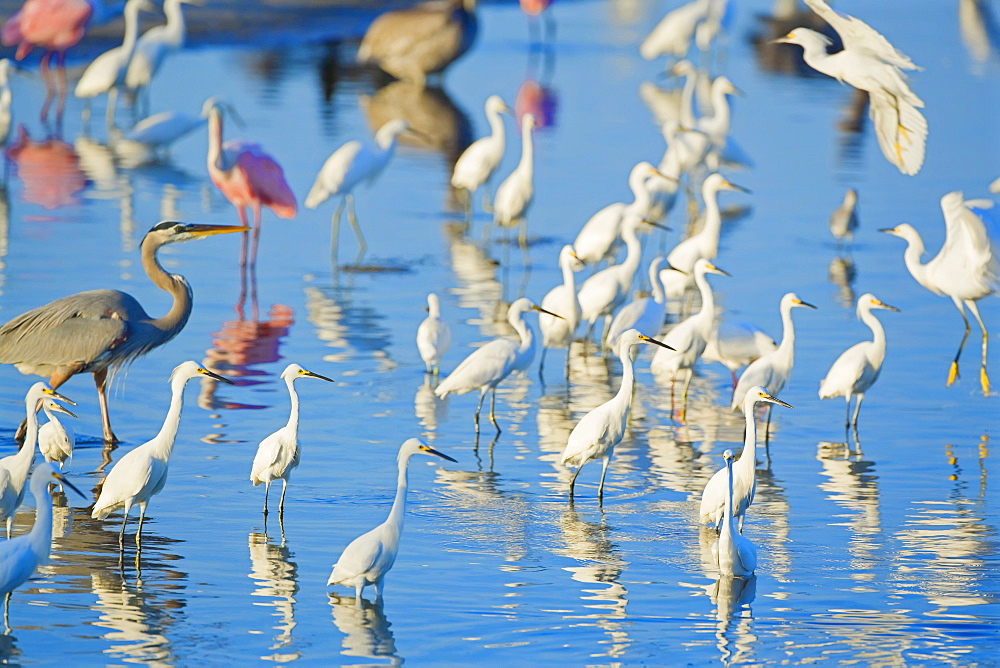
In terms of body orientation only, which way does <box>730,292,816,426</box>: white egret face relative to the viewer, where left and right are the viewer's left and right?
facing to the right of the viewer

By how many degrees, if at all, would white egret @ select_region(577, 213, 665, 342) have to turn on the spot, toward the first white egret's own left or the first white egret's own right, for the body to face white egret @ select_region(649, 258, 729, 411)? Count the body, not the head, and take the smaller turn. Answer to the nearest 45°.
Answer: approximately 90° to the first white egret's own right

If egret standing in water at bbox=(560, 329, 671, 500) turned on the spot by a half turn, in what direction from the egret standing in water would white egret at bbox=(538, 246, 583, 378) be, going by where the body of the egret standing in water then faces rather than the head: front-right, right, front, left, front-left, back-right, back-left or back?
right

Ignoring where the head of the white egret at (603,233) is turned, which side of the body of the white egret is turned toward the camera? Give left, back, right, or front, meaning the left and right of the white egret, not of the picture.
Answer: right

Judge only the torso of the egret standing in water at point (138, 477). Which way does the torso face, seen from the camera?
to the viewer's right

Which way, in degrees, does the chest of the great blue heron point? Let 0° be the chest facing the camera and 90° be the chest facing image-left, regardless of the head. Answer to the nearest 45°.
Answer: approximately 270°

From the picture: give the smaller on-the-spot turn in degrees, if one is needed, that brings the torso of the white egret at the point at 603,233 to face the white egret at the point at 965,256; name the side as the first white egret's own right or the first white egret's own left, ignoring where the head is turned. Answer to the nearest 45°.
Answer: approximately 45° to the first white egret's own right

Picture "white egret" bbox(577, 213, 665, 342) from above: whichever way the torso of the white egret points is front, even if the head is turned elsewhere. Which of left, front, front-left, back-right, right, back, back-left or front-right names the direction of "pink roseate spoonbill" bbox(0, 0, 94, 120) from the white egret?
back-left

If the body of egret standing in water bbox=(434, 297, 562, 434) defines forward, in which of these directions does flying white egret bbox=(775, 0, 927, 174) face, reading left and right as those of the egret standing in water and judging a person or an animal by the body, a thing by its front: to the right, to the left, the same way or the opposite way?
the opposite way

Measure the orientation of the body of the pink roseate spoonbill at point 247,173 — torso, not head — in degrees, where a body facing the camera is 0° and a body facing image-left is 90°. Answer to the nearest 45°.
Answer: approximately 90°

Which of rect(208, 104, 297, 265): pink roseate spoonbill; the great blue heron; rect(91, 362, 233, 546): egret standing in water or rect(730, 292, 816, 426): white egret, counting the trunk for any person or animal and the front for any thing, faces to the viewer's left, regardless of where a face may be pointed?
the pink roseate spoonbill

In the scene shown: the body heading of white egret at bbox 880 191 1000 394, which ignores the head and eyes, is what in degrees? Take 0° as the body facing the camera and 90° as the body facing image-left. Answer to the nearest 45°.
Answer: approximately 90°

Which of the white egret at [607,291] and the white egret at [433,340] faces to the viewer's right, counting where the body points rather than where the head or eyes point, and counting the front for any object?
the white egret at [607,291]

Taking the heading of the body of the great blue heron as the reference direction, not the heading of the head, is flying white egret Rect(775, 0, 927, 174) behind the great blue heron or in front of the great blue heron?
in front

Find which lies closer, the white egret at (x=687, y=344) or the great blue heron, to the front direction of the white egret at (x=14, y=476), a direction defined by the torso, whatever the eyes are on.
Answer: the white egret

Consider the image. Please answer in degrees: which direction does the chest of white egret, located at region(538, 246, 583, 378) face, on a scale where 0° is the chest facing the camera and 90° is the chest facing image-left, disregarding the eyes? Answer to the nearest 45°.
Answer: approximately 315°

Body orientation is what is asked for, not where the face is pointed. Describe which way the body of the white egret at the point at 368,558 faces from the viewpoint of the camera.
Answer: to the viewer's right

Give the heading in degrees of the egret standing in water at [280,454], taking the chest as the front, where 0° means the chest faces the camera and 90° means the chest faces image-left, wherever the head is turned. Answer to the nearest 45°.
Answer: approximately 315°
